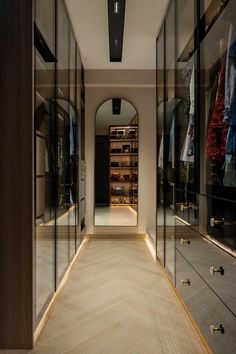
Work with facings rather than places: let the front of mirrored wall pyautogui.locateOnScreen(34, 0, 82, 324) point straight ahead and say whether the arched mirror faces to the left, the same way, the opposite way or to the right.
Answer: to the right

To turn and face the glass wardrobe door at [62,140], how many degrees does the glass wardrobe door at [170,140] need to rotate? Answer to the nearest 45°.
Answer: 0° — it already faces it

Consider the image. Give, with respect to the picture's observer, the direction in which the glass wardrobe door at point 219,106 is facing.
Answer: facing to the left of the viewer

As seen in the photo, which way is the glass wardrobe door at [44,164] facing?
to the viewer's right

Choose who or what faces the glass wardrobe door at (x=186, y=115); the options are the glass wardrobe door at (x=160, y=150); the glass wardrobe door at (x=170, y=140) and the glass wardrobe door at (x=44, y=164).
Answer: the glass wardrobe door at (x=44, y=164)

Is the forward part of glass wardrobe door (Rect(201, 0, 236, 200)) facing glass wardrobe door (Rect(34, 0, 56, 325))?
yes

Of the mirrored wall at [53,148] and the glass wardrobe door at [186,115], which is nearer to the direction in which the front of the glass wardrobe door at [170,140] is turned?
the mirrored wall

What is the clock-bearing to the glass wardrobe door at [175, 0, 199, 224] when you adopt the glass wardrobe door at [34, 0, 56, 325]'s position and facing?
the glass wardrobe door at [175, 0, 199, 224] is roughly at 12 o'clock from the glass wardrobe door at [34, 0, 56, 325].

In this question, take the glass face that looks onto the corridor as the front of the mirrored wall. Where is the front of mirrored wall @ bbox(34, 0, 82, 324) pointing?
to the viewer's right
